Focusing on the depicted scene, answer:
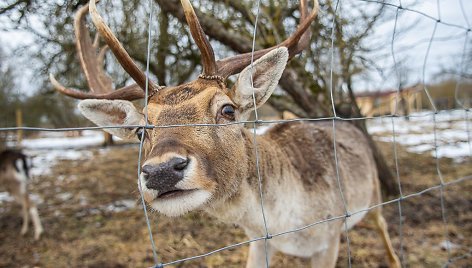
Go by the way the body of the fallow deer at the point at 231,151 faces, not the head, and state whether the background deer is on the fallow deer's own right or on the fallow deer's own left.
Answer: on the fallow deer's own right

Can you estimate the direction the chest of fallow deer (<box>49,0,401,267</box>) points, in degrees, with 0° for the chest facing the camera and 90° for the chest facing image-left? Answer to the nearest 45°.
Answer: approximately 45°
